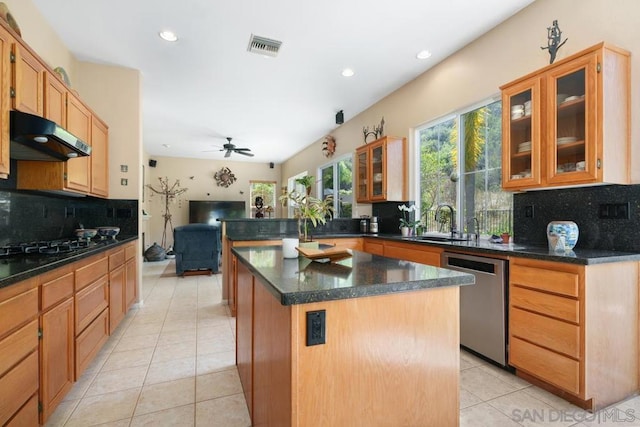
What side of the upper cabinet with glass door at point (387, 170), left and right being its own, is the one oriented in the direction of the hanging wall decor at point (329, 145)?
right

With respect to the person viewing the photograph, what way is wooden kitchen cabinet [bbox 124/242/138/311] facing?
facing to the right of the viewer

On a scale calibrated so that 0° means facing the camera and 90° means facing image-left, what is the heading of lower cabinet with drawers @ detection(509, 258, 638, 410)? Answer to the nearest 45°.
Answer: approximately 45°

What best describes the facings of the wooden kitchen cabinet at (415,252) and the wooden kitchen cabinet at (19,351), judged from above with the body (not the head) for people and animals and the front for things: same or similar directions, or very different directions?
very different directions

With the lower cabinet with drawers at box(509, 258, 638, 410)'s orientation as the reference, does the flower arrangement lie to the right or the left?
on its right

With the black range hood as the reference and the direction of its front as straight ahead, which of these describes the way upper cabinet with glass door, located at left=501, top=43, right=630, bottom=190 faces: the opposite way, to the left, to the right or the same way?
the opposite way

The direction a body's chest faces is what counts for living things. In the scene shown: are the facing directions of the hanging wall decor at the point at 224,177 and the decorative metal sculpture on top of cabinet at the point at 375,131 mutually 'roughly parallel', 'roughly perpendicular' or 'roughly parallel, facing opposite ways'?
roughly perpendicular

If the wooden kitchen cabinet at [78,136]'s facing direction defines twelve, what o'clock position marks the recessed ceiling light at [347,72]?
The recessed ceiling light is roughly at 11 o'clock from the wooden kitchen cabinet.

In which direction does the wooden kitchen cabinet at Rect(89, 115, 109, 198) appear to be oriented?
to the viewer's right

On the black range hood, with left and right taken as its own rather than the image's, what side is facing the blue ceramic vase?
front

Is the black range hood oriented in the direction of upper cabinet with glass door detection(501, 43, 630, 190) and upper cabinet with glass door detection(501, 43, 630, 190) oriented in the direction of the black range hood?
yes

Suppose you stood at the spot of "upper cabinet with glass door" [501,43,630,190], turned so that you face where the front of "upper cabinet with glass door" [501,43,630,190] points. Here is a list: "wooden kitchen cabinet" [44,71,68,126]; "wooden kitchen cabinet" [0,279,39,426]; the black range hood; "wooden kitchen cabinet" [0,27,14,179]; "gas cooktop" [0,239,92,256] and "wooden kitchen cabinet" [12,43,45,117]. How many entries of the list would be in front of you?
6
